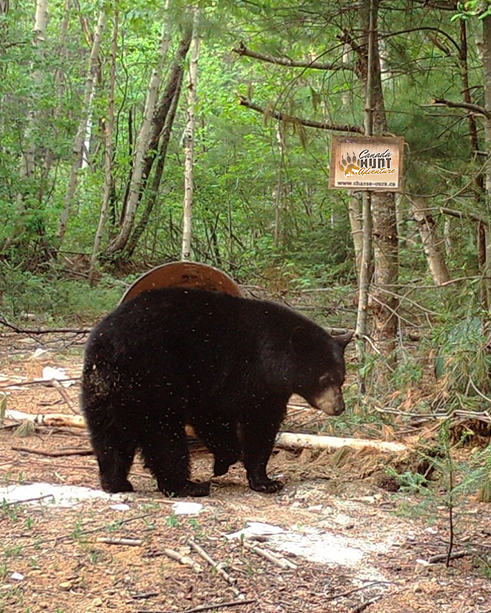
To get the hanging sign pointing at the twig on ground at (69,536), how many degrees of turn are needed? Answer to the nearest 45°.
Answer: approximately 45° to its right

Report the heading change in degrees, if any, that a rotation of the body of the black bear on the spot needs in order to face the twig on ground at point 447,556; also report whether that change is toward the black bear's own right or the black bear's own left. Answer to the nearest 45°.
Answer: approximately 45° to the black bear's own right

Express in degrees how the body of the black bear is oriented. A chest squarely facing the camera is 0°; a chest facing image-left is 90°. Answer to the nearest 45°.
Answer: approximately 270°

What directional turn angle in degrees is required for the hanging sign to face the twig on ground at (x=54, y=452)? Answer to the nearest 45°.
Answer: approximately 45° to its right

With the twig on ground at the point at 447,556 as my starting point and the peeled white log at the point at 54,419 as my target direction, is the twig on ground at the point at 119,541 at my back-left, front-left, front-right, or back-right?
front-left

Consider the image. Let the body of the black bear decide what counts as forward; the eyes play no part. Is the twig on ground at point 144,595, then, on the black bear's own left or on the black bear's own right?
on the black bear's own right

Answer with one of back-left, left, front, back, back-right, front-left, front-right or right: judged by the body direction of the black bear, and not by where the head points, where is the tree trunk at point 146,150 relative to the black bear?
left

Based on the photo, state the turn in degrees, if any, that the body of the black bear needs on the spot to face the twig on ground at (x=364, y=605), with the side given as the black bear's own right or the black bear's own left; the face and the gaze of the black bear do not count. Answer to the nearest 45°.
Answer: approximately 90° to the black bear's own right

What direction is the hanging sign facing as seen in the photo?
toward the camera

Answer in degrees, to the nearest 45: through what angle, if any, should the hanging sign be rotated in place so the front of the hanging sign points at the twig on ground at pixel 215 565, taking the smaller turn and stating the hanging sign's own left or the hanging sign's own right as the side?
0° — it already faces it

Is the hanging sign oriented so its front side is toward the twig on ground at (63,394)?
no

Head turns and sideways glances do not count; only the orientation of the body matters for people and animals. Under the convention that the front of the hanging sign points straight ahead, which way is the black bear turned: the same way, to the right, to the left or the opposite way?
to the left

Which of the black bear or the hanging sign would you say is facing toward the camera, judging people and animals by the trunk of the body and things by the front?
the hanging sign

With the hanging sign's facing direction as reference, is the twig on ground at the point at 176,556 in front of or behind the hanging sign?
in front

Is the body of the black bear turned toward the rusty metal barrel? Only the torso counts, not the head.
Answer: no

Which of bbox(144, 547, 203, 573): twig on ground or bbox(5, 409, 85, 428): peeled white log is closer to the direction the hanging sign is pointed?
the twig on ground

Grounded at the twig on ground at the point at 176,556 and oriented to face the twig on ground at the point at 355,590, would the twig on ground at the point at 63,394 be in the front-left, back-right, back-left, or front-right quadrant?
back-left

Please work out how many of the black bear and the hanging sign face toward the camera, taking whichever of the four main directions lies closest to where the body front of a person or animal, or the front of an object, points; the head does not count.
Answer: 1
